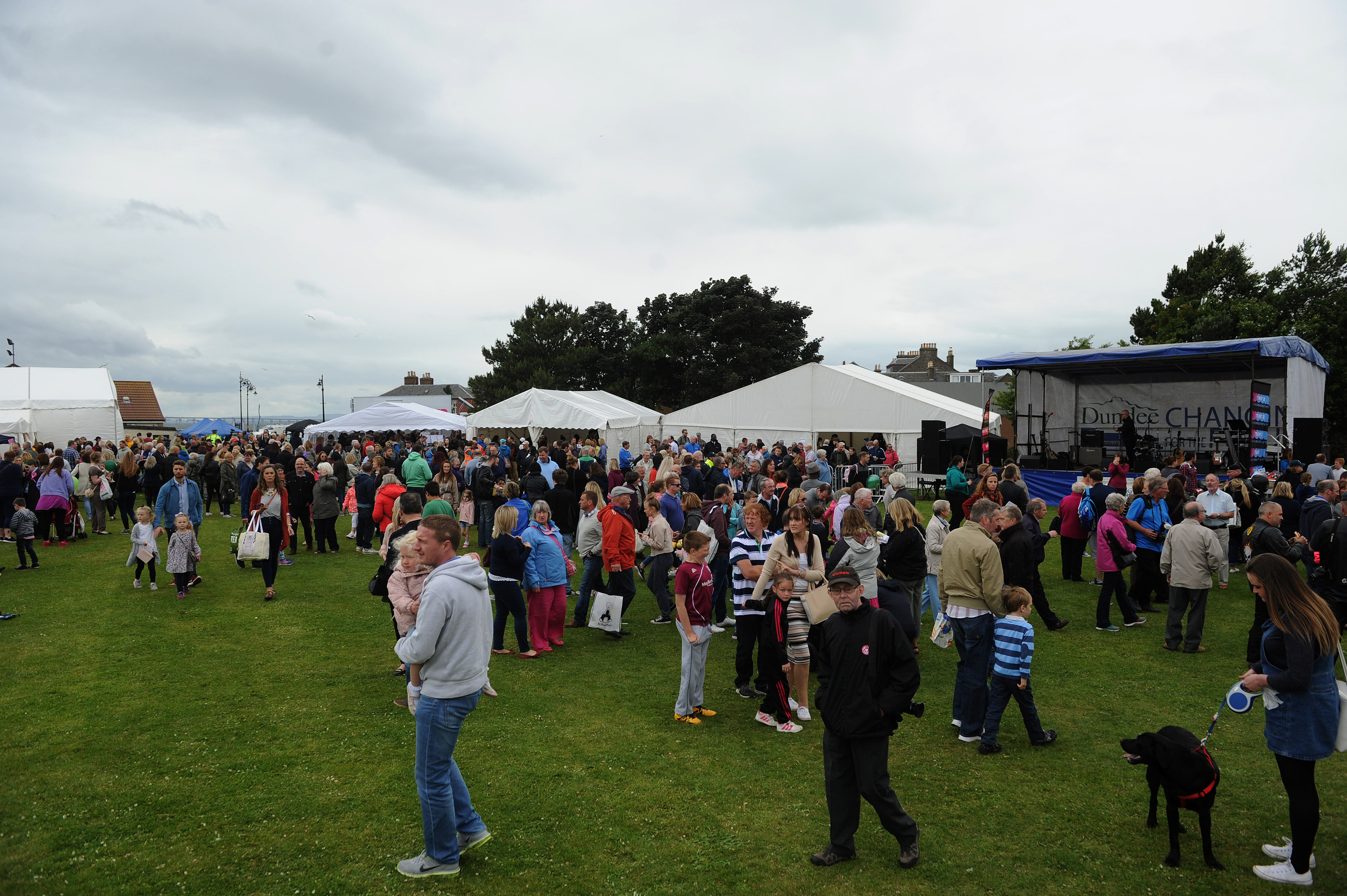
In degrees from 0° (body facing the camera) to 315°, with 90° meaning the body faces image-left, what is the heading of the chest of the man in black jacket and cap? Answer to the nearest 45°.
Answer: approximately 45°

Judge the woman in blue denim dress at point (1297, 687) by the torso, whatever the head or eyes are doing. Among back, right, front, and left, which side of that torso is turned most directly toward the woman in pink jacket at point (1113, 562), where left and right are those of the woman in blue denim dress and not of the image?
right

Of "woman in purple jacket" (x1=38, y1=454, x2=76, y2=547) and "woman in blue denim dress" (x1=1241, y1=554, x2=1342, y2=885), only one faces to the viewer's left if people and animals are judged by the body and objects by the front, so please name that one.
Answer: the woman in blue denim dress

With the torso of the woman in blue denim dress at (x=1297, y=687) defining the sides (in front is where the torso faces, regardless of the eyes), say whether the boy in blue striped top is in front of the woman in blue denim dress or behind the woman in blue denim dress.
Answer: in front

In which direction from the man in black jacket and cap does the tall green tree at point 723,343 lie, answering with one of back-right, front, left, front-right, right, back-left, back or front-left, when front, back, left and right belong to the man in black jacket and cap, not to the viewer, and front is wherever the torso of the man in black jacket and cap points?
back-right

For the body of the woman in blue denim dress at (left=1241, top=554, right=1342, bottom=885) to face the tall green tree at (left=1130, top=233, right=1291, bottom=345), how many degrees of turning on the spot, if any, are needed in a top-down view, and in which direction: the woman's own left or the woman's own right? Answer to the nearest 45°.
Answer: approximately 90° to the woman's own right

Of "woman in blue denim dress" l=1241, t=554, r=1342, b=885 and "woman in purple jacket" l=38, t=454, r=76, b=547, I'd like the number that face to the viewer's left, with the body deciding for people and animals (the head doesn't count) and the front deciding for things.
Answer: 1

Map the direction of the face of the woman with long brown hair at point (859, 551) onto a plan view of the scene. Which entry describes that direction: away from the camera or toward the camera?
away from the camera

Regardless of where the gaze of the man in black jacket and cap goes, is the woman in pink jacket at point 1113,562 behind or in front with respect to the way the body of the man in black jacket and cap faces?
behind

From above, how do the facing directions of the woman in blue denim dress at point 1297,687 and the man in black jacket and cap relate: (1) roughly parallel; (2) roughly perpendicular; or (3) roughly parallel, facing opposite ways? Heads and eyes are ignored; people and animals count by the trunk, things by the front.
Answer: roughly perpendicular

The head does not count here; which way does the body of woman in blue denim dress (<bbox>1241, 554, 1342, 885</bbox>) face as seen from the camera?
to the viewer's left
